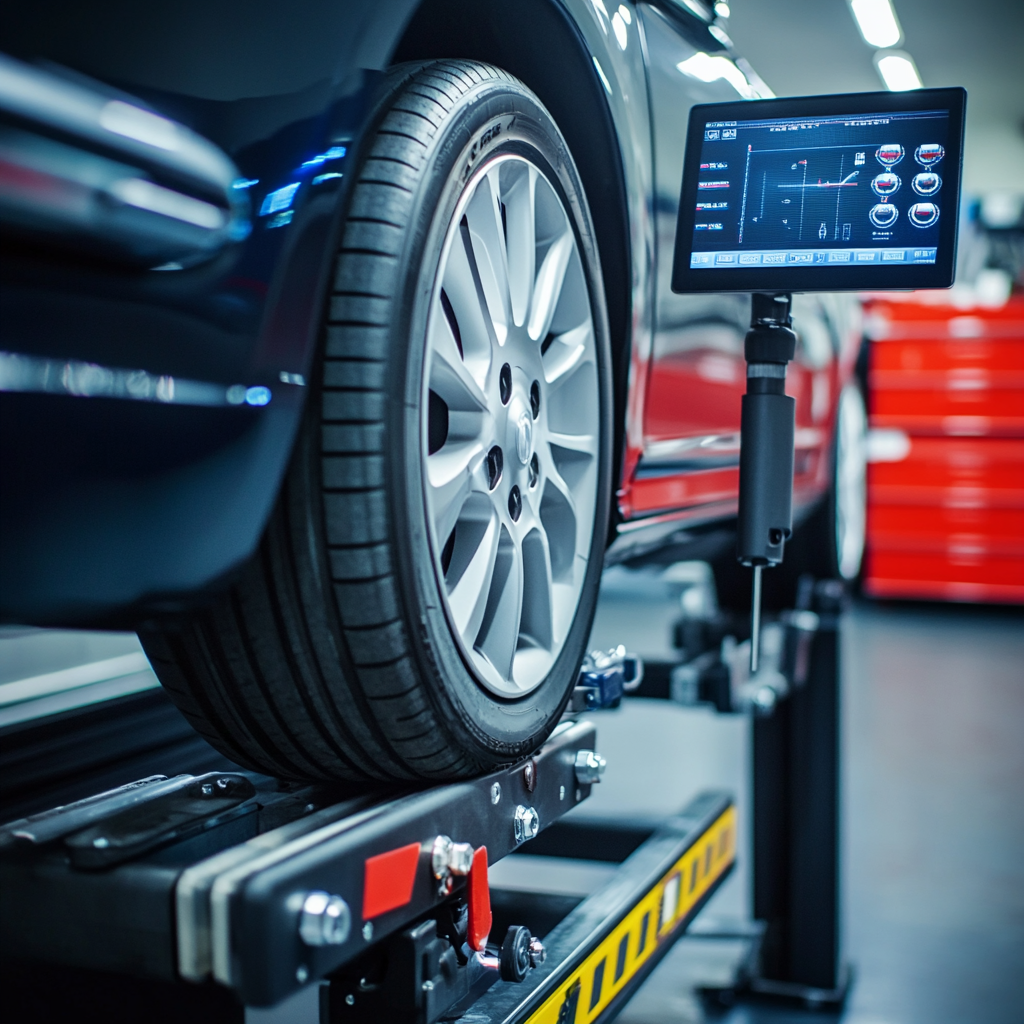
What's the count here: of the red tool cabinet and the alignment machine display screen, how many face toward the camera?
2

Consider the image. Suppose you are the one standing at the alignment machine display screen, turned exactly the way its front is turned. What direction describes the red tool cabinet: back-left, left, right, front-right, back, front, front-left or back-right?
back

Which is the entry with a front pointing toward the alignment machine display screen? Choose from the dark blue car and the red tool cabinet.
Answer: the red tool cabinet

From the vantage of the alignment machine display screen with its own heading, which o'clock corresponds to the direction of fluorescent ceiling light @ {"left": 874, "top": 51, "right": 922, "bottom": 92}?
The fluorescent ceiling light is roughly at 6 o'clock from the alignment machine display screen.

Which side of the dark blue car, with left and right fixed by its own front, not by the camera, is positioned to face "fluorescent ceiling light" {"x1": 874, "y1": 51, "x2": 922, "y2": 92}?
back

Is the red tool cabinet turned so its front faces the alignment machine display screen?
yes

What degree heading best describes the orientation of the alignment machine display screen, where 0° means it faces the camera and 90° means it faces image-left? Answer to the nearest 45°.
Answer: approximately 0°
